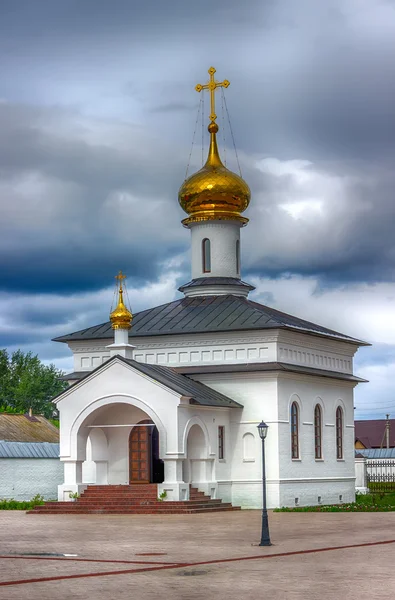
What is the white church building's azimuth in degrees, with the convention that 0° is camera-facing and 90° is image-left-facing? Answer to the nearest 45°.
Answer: approximately 45°
